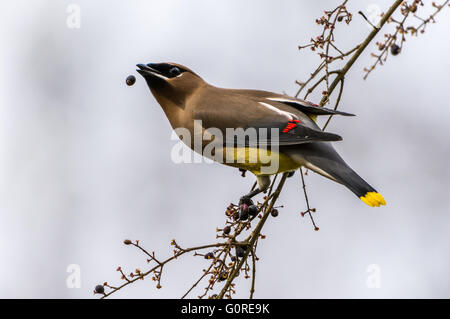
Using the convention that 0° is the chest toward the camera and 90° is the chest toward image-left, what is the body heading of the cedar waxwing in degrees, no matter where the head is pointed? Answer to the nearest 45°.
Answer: approximately 90°
